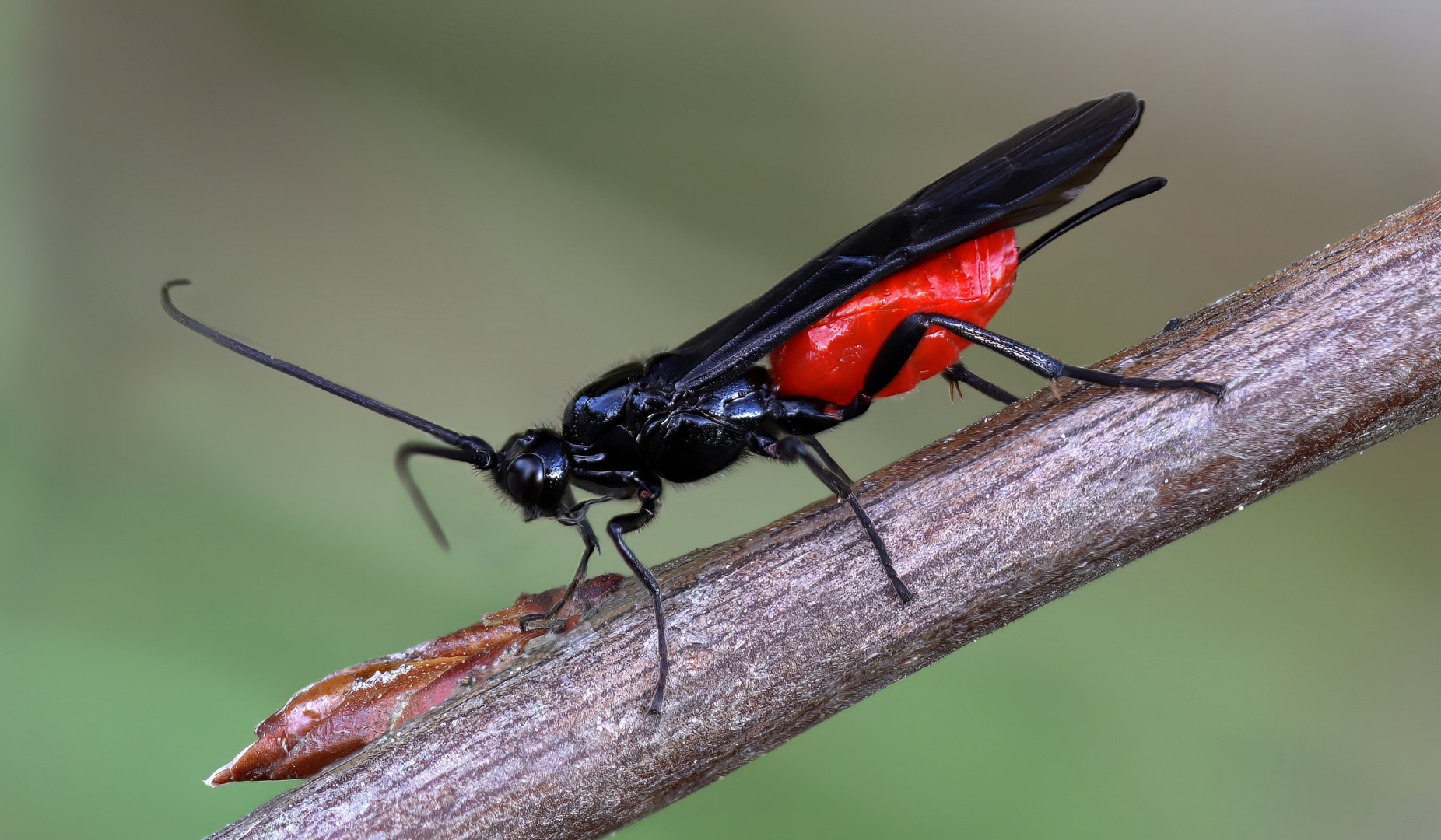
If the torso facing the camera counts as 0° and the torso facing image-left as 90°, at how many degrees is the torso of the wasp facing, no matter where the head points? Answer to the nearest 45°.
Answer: approximately 90°
